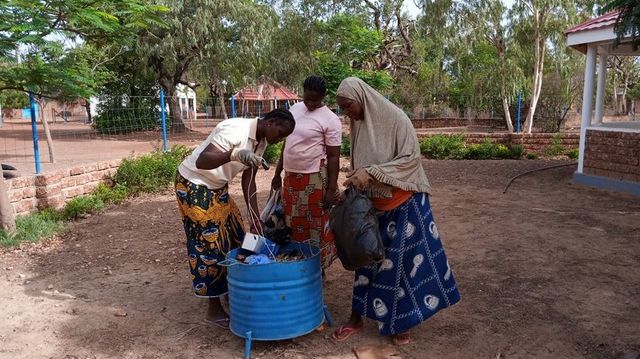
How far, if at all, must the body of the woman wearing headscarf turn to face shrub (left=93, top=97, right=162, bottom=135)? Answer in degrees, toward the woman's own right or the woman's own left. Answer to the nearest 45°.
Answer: approximately 45° to the woman's own right

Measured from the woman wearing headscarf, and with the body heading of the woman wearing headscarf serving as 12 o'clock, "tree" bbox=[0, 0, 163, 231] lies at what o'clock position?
The tree is roughly at 1 o'clock from the woman wearing headscarf.

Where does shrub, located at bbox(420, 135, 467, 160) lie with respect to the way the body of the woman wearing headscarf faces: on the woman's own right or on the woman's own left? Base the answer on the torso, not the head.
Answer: on the woman's own right

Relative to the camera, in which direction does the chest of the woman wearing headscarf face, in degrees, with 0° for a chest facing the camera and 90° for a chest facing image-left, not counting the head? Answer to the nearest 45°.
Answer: approximately 90°

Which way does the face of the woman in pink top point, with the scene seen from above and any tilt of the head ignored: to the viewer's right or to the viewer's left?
to the viewer's left

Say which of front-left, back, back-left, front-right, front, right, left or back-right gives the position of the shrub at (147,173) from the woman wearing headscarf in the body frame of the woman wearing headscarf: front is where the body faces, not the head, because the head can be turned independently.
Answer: front-right

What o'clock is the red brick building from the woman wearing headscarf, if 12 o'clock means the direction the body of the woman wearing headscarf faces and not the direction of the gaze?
The red brick building is roughly at 4 o'clock from the woman wearing headscarf.

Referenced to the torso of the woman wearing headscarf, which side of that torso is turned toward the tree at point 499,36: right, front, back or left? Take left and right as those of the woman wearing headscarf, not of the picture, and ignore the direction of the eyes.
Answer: right

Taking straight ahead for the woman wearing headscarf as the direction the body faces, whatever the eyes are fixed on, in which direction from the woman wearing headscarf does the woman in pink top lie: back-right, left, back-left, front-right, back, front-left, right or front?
front-right

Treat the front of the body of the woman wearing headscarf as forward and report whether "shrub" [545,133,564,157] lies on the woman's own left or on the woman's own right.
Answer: on the woman's own right

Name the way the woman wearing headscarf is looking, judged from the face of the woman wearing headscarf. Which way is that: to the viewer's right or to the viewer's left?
to the viewer's left
